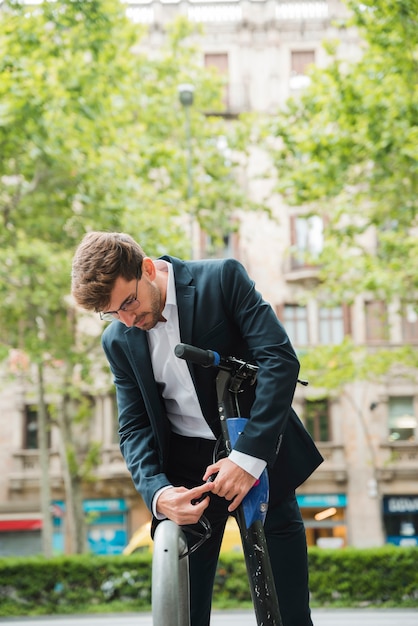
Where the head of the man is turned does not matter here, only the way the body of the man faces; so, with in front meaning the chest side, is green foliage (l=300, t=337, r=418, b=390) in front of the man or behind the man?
behind

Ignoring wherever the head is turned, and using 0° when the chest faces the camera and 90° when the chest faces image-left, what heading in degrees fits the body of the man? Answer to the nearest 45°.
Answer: approximately 45°

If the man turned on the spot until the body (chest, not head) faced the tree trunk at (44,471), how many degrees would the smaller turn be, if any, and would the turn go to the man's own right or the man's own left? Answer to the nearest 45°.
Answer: approximately 135° to the man's own right

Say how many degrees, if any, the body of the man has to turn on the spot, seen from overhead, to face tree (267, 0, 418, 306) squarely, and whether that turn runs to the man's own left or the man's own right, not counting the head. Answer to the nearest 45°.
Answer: approximately 135° to the man's own right

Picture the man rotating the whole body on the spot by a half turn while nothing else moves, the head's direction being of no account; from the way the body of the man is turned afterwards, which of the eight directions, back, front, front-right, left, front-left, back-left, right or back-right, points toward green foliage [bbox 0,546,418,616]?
front-left

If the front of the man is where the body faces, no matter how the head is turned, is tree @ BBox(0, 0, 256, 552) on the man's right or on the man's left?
on the man's right

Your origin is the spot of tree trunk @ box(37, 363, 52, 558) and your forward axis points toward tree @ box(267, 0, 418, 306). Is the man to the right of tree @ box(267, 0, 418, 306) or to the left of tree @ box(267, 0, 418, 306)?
right
